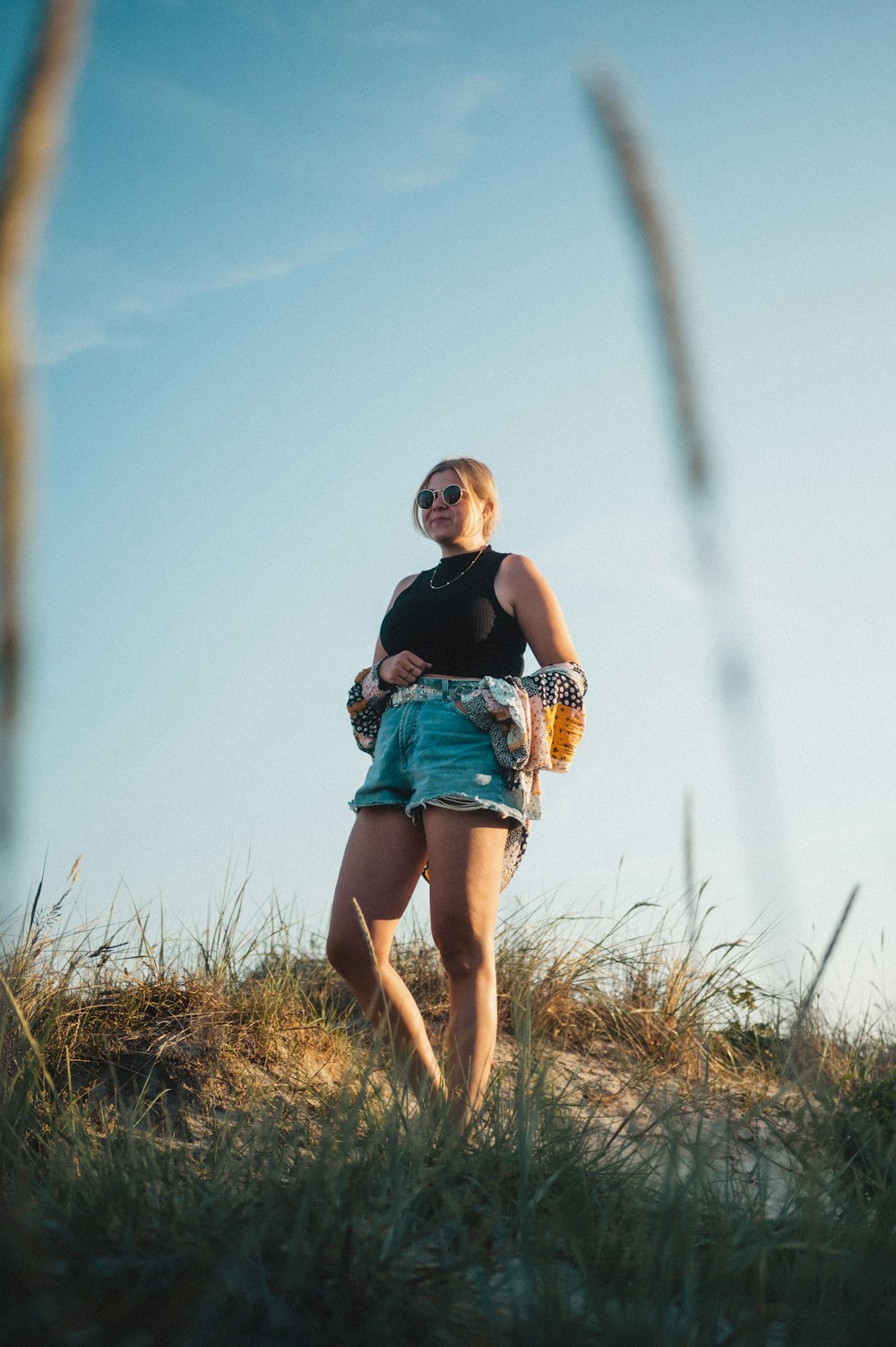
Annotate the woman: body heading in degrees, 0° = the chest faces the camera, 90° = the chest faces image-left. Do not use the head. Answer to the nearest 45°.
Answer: approximately 45°

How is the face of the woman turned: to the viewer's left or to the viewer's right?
to the viewer's left
